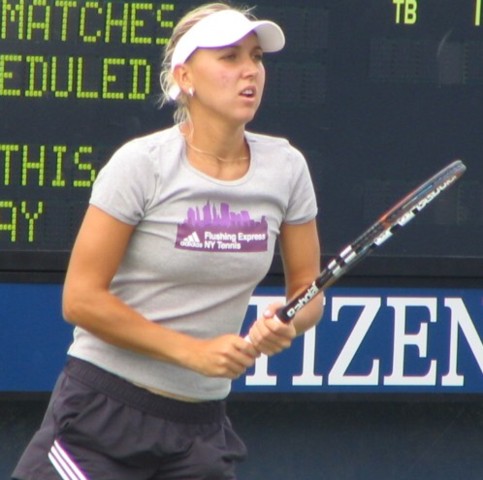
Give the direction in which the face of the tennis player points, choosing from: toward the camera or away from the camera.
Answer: toward the camera

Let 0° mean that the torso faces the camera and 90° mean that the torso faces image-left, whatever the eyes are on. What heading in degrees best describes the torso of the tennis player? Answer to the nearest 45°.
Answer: approximately 315°
